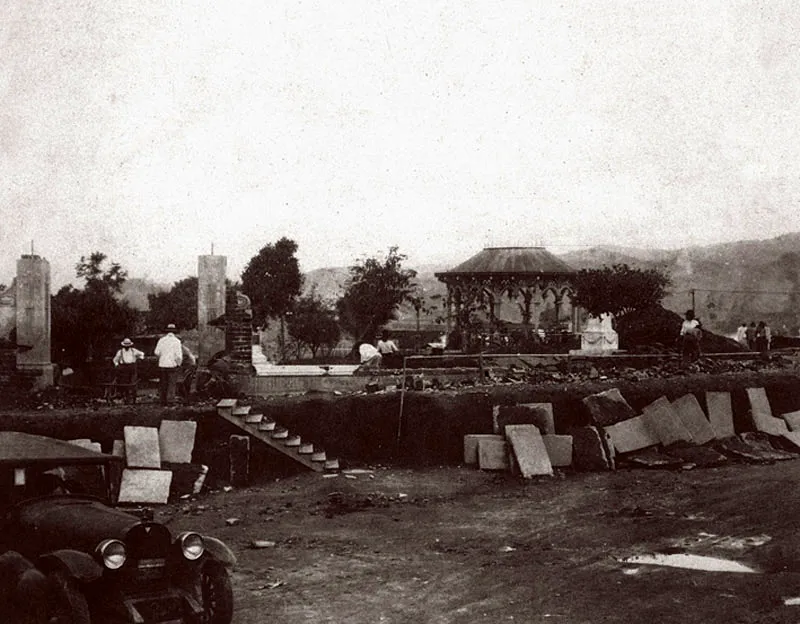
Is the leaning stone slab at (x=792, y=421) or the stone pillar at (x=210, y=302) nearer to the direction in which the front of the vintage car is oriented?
the leaning stone slab

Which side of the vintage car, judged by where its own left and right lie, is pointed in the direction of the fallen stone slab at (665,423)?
left

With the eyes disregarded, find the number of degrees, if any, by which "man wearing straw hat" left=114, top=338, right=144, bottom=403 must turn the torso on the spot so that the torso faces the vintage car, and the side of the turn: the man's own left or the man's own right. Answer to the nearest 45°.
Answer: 0° — they already face it

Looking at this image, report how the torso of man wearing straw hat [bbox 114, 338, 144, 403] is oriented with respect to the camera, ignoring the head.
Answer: toward the camera

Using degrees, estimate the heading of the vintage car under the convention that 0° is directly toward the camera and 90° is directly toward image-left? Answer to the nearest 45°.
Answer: approximately 315°

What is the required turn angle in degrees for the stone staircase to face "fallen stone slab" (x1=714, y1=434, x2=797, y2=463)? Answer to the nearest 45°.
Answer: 0° — it already faces it

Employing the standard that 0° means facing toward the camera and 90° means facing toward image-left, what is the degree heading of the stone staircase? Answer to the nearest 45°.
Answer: approximately 270°

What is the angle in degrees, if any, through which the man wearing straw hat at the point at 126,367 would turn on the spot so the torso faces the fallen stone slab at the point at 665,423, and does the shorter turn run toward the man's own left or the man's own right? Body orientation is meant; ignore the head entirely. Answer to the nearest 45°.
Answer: approximately 45° to the man's own left

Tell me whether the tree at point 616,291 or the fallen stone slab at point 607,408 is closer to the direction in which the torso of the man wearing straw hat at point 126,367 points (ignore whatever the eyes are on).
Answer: the fallen stone slab

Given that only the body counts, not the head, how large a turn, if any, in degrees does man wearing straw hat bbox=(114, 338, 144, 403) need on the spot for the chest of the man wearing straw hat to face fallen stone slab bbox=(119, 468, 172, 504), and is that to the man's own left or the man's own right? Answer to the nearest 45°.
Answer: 0° — they already face it

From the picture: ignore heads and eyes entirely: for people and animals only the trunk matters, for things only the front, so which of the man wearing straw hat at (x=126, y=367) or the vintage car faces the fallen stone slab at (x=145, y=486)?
the man wearing straw hat

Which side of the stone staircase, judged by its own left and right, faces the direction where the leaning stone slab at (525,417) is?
front

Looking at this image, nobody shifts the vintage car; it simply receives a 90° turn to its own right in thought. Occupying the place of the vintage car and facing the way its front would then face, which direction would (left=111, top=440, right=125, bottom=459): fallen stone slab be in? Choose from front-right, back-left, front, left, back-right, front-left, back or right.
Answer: back-right

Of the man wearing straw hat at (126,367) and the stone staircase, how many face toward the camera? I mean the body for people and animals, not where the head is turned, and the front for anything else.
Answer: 1

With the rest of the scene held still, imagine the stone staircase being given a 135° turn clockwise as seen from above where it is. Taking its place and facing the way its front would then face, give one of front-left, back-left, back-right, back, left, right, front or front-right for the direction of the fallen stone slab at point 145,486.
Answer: front
